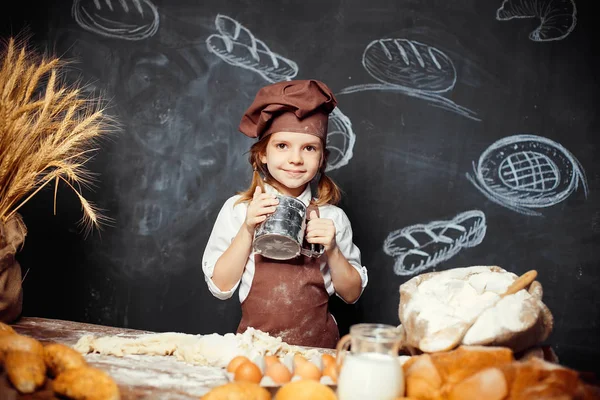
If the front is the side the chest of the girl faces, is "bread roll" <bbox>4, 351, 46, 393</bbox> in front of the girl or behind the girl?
in front

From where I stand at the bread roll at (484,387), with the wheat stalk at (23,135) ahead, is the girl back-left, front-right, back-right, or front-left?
front-right

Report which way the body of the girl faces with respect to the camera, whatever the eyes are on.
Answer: toward the camera

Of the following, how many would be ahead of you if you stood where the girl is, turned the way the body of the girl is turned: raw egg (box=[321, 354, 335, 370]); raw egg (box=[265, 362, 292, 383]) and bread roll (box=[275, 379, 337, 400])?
3

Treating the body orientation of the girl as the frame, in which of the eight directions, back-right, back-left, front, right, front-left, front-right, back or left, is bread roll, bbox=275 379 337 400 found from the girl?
front

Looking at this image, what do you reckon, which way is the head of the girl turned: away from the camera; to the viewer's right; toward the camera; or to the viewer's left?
toward the camera

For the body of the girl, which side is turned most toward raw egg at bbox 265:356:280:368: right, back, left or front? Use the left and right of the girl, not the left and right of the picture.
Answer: front

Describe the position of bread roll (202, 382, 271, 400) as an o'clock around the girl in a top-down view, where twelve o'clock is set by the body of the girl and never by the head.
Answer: The bread roll is roughly at 12 o'clock from the girl.

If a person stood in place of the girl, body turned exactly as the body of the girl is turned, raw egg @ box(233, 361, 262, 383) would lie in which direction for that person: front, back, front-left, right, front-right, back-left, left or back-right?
front

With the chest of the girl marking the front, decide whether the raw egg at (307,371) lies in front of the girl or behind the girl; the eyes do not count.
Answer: in front

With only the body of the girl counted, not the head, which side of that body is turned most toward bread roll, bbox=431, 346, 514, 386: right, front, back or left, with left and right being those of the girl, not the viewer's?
front

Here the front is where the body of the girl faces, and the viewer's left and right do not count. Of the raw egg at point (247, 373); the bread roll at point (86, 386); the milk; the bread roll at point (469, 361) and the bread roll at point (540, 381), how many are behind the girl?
0

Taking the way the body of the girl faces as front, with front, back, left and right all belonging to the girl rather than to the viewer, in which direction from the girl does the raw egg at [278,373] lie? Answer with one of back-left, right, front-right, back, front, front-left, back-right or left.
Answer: front
